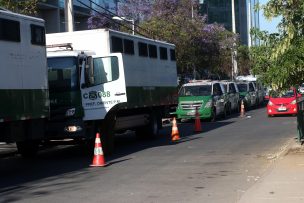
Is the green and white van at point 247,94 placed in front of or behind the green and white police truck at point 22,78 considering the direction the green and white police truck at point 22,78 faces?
behind

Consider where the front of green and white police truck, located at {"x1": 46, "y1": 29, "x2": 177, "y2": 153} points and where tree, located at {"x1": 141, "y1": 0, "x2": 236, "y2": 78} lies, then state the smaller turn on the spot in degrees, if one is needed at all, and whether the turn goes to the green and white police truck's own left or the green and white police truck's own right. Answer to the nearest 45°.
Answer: approximately 135° to the green and white police truck's own right

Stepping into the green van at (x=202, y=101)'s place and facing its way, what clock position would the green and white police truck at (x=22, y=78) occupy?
The green and white police truck is roughly at 11 o'clock from the green van.

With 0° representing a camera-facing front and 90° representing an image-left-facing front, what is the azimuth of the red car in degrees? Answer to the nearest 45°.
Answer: approximately 0°

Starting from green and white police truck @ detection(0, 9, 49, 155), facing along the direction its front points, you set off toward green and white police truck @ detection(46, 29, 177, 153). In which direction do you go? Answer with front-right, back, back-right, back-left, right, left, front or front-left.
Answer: back
